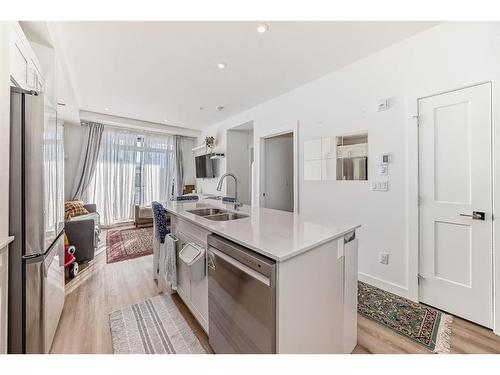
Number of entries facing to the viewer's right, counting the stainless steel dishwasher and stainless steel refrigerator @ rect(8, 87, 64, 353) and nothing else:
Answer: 1

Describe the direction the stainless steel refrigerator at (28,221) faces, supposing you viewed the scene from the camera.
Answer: facing to the right of the viewer

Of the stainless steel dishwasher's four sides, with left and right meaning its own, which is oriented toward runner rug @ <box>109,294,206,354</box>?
right

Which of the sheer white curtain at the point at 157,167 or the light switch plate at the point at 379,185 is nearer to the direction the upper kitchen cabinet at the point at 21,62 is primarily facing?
the light switch plate

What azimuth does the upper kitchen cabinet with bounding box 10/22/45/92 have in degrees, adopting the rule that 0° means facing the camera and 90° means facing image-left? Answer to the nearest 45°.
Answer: approximately 270°

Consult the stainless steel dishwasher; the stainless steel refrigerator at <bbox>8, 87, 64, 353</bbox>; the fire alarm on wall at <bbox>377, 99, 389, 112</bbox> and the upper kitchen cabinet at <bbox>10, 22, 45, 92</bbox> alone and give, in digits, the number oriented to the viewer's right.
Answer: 2
